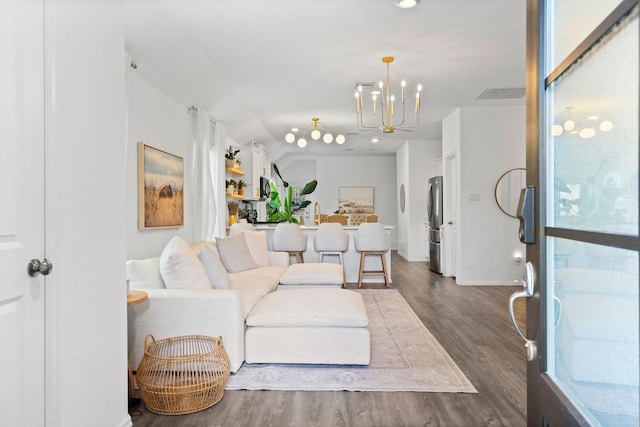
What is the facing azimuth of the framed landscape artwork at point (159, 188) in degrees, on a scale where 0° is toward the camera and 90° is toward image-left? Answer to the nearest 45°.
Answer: approximately 315°

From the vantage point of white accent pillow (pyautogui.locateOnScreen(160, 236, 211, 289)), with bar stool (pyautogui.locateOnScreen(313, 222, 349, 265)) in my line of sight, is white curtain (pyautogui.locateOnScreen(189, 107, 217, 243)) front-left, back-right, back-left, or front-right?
front-left

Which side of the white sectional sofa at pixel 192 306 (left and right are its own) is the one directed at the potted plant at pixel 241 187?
left

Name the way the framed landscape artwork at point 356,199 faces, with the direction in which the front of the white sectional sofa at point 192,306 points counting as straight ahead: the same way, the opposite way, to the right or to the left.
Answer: to the right

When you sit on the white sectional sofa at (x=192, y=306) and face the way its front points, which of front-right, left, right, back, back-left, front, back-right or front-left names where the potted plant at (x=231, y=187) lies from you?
left

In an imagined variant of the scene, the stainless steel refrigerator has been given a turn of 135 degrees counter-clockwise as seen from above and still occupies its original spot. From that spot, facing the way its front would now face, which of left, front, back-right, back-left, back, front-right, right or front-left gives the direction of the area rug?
front-right

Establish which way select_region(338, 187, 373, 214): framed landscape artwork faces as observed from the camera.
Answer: facing the viewer

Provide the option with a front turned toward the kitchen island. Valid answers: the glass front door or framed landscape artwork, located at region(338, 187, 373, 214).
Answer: the framed landscape artwork

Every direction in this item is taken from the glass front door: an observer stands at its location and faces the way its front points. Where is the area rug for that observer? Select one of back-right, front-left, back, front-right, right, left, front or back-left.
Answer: right

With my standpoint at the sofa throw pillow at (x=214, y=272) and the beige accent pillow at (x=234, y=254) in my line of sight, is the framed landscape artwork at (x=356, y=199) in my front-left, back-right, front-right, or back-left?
front-right

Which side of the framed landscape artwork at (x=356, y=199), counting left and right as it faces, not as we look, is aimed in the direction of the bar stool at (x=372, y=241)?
front

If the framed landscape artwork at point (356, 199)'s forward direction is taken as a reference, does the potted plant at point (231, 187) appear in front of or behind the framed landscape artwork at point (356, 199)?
in front

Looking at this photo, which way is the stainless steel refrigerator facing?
to the viewer's left

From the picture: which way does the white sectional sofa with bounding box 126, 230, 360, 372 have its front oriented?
to the viewer's right
